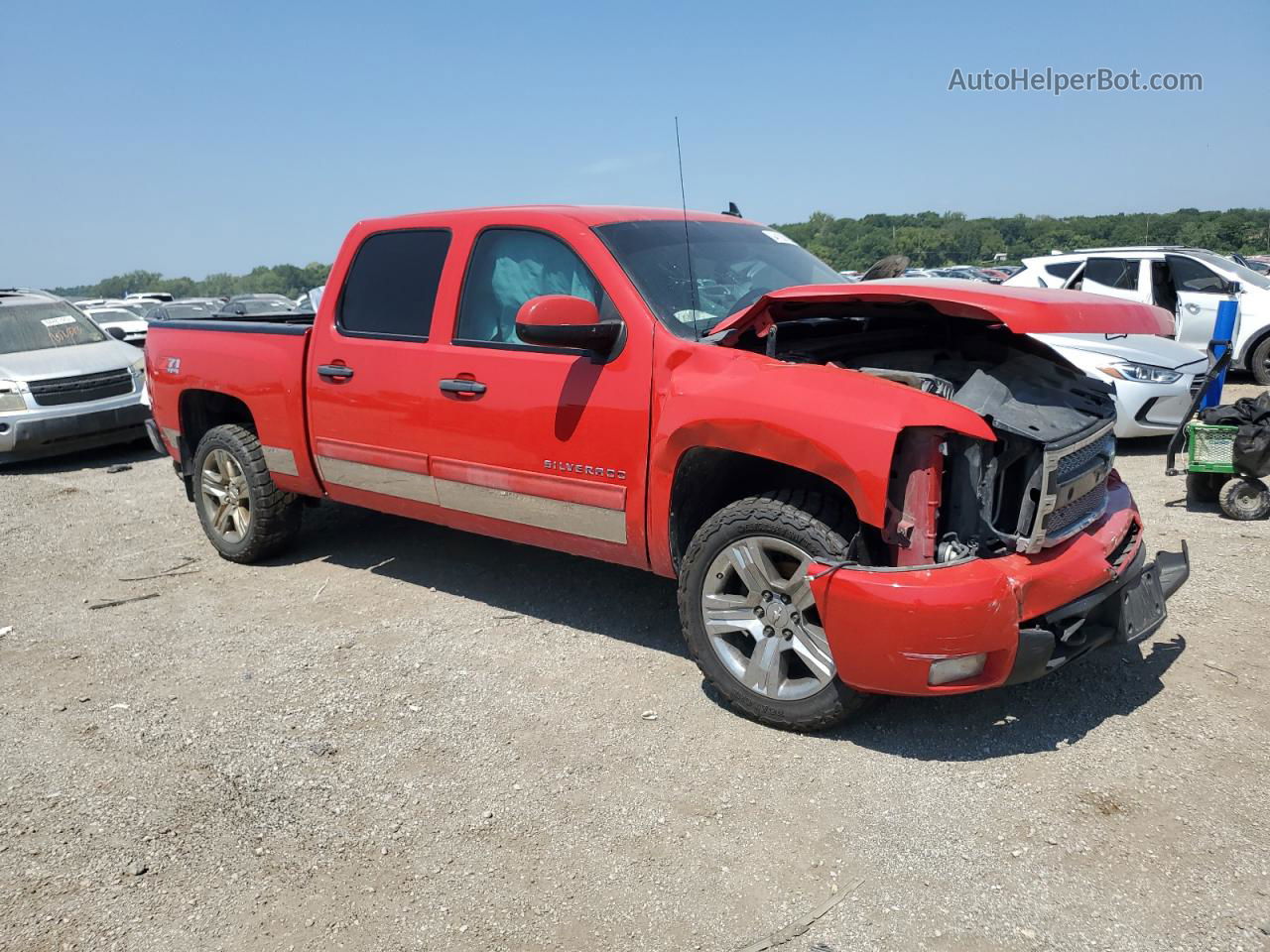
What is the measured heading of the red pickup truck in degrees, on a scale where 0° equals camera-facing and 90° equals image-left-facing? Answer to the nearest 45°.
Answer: approximately 315°

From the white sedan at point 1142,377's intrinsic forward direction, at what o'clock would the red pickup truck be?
The red pickup truck is roughly at 2 o'clock from the white sedan.

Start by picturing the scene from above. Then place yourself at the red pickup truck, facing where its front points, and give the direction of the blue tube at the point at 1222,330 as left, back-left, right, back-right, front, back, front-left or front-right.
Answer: left

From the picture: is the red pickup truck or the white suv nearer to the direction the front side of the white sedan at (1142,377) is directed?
the red pickup truck

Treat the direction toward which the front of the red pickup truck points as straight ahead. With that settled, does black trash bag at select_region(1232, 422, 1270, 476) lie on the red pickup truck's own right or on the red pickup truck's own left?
on the red pickup truck's own left

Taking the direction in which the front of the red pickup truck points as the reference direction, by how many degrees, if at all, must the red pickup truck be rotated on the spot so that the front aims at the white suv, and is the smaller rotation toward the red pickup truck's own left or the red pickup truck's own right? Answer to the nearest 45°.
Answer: approximately 90° to the red pickup truck's own left

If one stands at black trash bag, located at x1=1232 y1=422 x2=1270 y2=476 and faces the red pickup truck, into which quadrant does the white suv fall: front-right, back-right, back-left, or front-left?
back-right

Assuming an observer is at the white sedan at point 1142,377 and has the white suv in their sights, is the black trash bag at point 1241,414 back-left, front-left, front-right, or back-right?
back-right

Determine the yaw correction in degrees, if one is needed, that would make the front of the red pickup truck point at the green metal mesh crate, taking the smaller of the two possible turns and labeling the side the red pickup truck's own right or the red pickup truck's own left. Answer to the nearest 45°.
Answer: approximately 90° to the red pickup truck's own left
